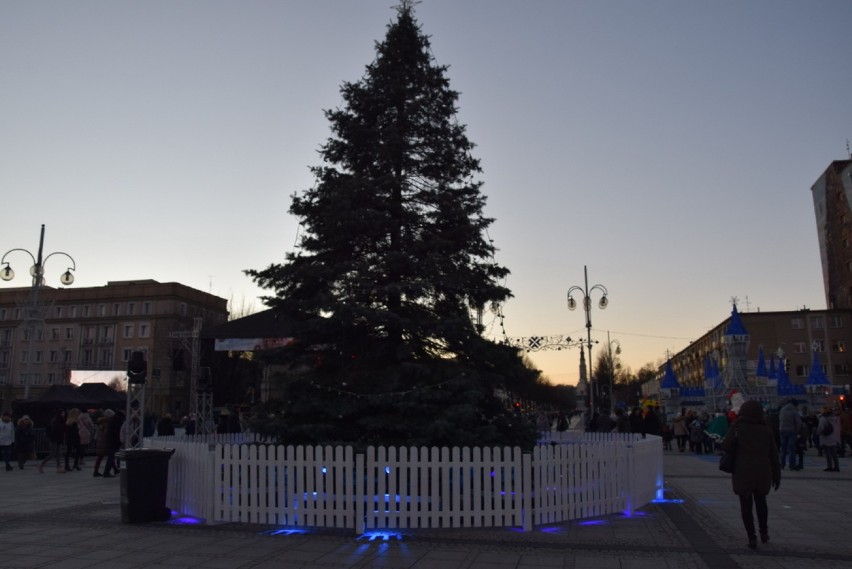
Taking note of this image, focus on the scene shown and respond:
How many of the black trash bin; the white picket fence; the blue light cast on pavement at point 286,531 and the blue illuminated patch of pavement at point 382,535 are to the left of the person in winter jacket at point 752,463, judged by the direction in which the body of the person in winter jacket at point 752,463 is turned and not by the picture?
4

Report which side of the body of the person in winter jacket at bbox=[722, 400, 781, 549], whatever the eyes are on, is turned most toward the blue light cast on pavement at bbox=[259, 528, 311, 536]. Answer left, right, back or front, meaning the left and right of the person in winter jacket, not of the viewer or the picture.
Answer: left

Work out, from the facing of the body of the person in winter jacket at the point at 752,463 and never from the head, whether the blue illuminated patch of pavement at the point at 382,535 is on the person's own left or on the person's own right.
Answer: on the person's own left

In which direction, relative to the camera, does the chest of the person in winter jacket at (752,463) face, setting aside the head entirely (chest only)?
away from the camera

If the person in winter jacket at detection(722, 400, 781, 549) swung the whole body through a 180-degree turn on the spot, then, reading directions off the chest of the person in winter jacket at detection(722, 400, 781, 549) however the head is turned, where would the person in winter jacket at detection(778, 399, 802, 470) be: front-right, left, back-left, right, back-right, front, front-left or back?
back

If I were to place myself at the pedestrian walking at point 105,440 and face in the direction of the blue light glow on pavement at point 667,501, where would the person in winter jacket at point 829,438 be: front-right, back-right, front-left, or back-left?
front-left

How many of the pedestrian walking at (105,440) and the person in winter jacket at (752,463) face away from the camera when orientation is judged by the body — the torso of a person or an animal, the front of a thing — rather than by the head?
1

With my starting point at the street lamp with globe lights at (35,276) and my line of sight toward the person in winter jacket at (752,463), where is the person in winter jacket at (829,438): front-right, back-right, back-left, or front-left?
front-left

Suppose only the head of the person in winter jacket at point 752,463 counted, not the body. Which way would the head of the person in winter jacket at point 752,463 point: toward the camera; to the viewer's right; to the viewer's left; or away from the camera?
away from the camera

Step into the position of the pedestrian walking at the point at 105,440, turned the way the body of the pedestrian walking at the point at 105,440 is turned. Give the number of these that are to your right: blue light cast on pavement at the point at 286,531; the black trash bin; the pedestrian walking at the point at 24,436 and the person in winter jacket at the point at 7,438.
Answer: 2
